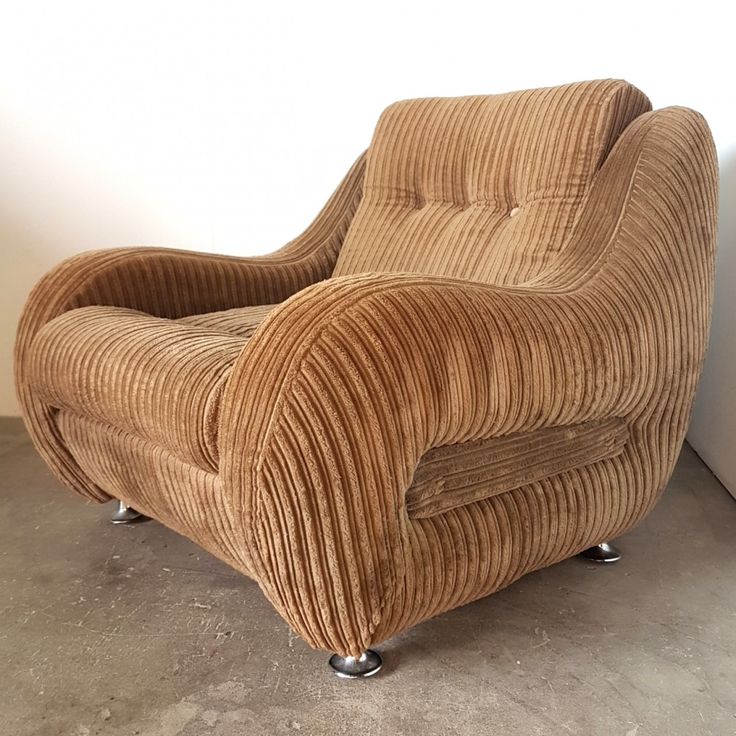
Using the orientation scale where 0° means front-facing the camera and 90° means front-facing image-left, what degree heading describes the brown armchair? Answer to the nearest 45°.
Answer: approximately 45°
